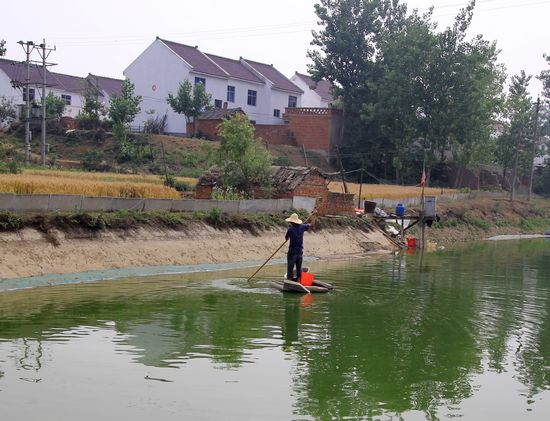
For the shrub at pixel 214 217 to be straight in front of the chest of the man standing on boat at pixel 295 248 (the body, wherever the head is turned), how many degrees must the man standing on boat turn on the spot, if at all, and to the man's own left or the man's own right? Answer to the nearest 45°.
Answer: approximately 45° to the man's own left

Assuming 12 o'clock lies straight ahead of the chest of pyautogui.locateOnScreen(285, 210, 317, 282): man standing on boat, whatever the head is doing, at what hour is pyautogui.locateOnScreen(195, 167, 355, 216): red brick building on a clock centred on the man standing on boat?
The red brick building is roughly at 12 o'clock from the man standing on boat.

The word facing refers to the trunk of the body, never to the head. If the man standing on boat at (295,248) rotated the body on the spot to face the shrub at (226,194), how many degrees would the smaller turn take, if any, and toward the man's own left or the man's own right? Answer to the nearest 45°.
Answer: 0° — they already face it

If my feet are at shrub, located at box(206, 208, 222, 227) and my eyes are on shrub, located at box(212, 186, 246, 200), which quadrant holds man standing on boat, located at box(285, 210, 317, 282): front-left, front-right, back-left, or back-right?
back-right

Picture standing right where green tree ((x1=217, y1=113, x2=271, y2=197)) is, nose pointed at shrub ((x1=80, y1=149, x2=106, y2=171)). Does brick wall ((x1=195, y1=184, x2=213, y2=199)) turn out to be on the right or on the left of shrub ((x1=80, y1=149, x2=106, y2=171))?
left

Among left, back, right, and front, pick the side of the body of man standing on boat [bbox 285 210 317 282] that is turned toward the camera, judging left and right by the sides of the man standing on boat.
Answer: back

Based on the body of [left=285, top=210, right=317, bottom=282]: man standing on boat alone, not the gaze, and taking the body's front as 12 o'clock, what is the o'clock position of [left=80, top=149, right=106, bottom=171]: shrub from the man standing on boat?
The shrub is roughly at 11 o'clock from the man standing on boat.

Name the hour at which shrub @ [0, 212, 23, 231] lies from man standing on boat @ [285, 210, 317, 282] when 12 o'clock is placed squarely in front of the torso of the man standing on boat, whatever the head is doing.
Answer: The shrub is roughly at 9 o'clock from the man standing on boat.

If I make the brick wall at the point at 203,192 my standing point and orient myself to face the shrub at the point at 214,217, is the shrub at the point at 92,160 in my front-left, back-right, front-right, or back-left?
back-right

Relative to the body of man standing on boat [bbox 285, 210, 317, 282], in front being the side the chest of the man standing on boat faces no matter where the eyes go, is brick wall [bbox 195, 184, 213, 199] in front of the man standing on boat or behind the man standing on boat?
in front
